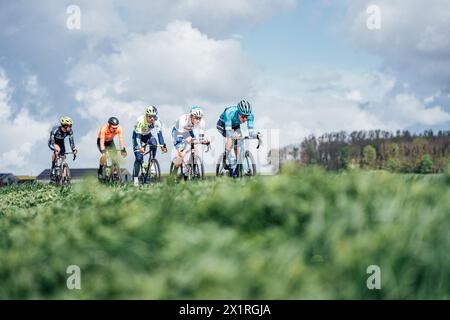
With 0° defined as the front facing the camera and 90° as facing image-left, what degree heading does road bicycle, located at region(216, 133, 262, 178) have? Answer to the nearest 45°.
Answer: approximately 315°

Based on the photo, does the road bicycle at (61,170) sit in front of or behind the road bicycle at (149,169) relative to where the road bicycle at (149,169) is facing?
behind
